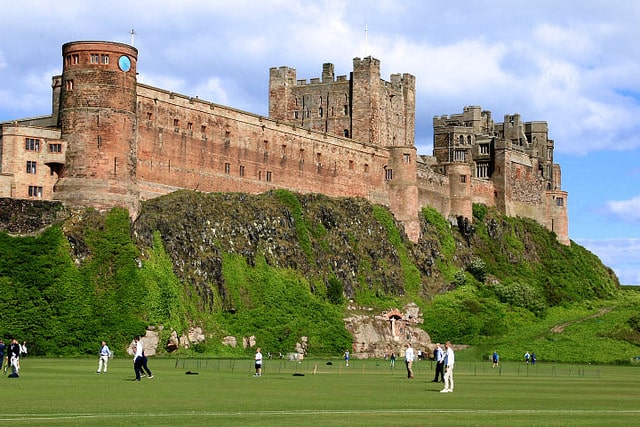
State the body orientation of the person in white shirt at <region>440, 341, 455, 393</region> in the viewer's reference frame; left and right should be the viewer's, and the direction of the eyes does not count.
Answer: facing to the left of the viewer
